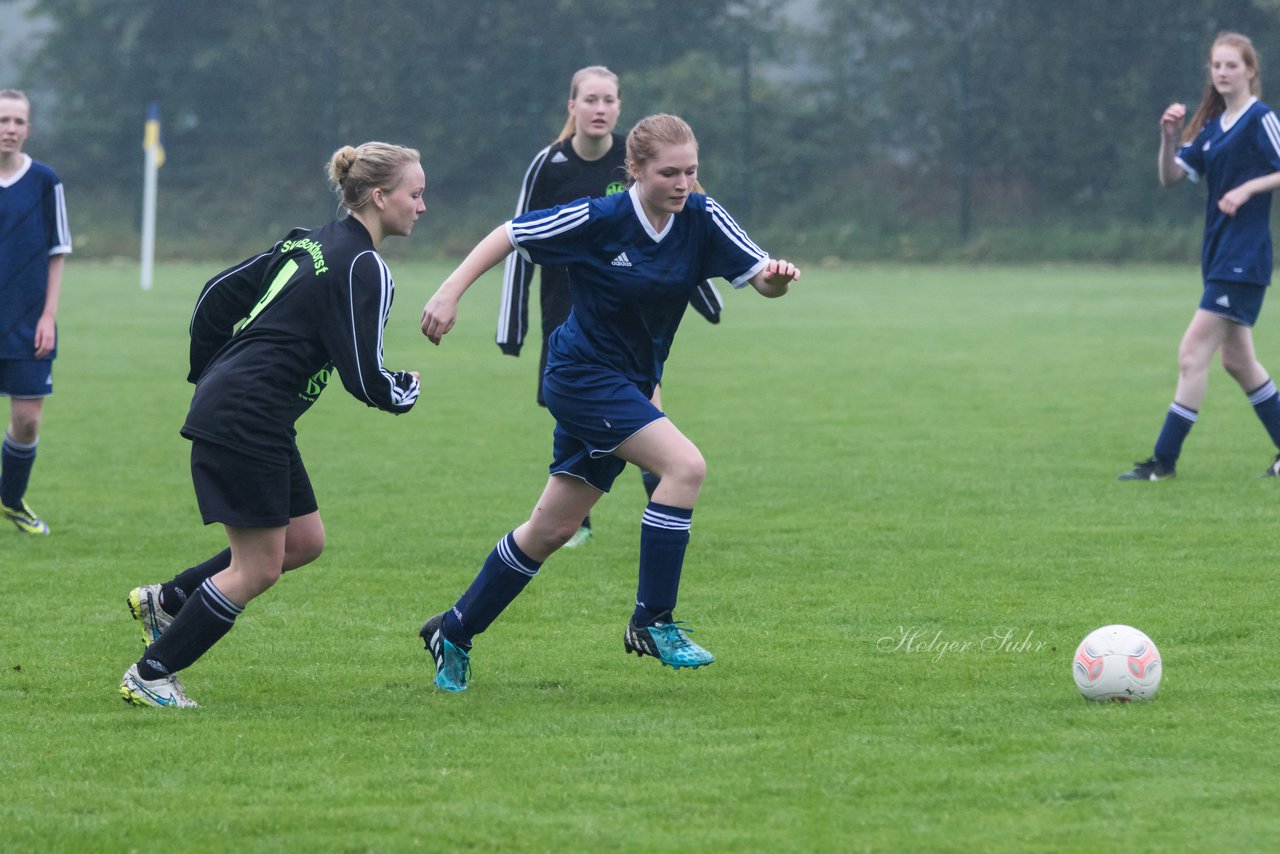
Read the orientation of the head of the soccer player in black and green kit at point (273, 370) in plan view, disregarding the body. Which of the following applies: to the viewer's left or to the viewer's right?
to the viewer's right

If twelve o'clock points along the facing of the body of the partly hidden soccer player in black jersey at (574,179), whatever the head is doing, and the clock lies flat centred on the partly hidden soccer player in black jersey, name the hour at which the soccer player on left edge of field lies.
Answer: The soccer player on left edge of field is roughly at 3 o'clock from the partly hidden soccer player in black jersey.

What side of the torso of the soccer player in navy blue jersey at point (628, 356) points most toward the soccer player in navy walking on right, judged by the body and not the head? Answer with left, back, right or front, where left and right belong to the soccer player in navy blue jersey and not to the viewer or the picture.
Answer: left

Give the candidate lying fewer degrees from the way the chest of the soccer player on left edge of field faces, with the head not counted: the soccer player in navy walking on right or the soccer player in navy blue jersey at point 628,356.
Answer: the soccer player in navy blue jersey

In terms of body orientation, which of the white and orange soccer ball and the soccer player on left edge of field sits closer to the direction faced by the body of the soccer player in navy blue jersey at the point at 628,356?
the white and orange soccer ball

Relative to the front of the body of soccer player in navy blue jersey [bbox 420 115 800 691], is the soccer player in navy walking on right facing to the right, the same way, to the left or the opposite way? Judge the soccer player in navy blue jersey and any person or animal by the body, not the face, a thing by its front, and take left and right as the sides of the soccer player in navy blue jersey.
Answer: to the right

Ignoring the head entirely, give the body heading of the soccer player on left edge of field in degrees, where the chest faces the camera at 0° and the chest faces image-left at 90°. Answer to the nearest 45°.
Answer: approximately 0°

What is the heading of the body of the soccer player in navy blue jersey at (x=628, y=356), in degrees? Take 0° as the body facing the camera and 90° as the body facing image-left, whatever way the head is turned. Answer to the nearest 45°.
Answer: approximately 315°

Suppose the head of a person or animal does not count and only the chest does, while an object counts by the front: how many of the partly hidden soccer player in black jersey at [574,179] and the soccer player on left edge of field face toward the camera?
2

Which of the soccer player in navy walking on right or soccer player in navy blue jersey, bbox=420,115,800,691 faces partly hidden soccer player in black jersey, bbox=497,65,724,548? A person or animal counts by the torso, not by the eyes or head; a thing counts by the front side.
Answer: the soccer player in navy walking on right
